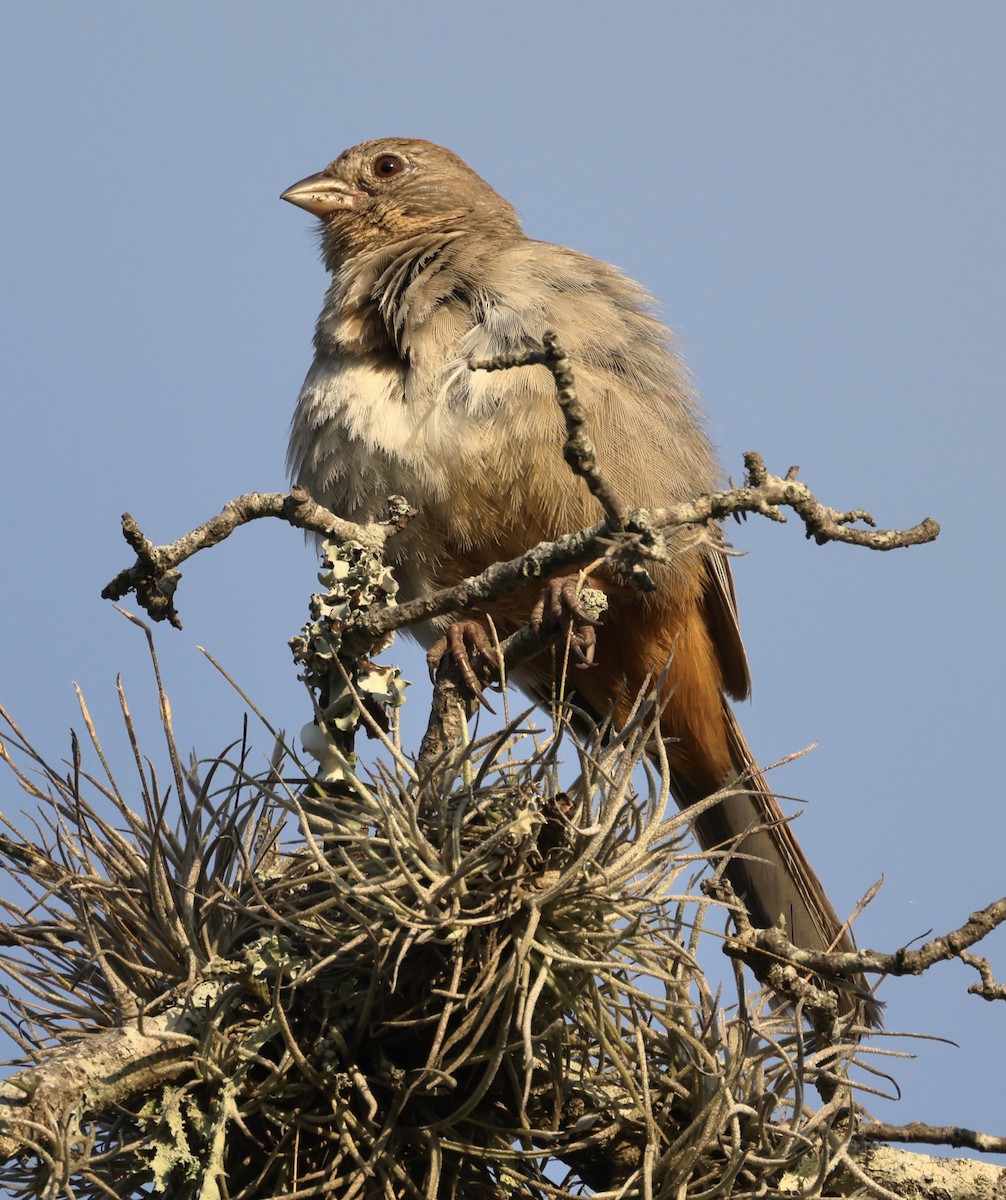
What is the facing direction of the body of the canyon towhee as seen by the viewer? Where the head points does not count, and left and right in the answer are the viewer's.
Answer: facing the viewer and to the left of the viewer
